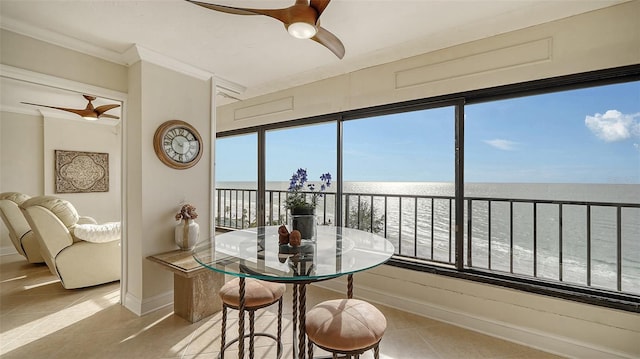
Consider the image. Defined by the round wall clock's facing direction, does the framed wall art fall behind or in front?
behind

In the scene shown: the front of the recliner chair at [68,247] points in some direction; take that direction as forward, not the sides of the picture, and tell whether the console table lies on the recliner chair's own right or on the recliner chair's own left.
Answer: on the recliner chair's own right

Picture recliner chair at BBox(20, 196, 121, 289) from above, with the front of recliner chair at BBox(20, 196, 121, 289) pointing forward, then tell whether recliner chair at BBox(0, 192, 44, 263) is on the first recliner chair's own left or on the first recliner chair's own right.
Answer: on the first recliner chair's own left

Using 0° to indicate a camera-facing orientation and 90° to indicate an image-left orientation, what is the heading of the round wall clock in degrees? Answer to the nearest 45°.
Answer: approximately 315°

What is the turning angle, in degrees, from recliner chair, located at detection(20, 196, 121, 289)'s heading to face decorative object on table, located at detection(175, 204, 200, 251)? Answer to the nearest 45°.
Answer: approximately 45° to its right

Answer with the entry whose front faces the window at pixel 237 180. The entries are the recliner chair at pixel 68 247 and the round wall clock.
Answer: the recliner chair

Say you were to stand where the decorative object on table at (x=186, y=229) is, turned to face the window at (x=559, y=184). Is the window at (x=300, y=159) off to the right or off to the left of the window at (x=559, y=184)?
left

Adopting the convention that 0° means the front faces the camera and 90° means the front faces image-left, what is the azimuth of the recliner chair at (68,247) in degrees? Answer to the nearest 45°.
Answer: approximately 270°
